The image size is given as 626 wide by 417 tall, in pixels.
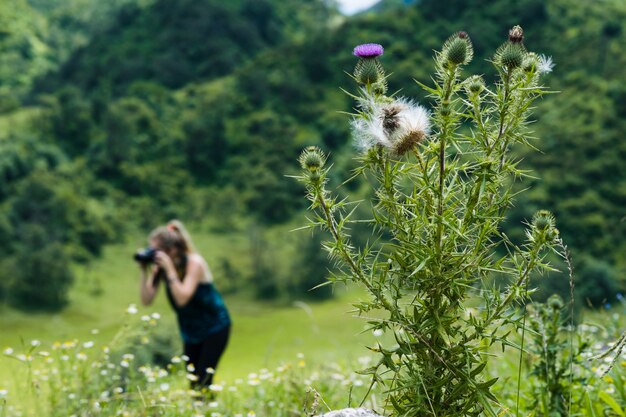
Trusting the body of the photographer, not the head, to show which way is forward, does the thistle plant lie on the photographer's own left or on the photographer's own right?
on the photographer's own left

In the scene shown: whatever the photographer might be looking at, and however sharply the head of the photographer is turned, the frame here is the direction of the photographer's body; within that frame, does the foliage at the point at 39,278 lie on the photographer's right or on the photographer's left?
on the photographer's right

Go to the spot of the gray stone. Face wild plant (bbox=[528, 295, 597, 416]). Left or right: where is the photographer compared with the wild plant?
left

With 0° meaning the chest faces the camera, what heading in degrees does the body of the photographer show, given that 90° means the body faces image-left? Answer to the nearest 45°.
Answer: approximately 90°

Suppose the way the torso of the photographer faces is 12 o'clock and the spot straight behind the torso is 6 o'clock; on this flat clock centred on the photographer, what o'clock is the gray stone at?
The gray stone is roughly at 9 o'clock from the photographer.

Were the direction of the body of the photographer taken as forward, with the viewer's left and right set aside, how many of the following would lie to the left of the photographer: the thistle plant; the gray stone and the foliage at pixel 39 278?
2
